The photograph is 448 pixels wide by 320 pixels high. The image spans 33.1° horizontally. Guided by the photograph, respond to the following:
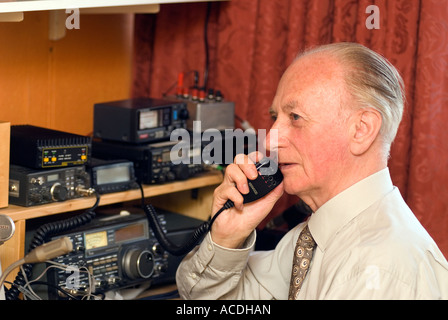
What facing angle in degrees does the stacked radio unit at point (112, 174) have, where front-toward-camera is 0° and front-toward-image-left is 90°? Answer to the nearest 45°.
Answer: approximately 315°

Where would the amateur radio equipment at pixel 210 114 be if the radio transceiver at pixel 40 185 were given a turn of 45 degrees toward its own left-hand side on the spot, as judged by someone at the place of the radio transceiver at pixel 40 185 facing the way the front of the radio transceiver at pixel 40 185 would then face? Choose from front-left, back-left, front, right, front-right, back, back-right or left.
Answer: front-left

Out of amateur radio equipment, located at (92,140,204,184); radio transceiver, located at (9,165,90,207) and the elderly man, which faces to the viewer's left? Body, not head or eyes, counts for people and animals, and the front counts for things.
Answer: the elderly man
